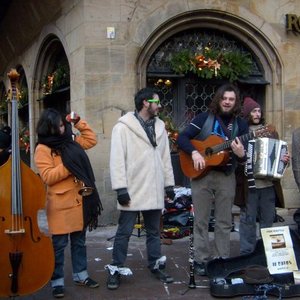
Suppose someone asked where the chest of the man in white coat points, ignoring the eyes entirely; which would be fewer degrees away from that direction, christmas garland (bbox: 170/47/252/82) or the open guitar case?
the open guitar case

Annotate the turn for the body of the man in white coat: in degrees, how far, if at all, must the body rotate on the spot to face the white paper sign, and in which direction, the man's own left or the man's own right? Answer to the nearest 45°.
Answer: approximately 45° to the man's own left

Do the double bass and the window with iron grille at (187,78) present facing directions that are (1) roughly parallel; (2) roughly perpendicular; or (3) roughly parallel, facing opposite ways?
roughly parallel

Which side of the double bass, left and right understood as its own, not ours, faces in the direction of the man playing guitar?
left

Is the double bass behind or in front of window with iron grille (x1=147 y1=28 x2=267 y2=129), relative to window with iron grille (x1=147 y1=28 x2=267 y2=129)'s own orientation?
in front

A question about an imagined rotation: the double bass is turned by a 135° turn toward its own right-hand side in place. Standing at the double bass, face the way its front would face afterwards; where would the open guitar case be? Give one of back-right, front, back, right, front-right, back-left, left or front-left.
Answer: back-right

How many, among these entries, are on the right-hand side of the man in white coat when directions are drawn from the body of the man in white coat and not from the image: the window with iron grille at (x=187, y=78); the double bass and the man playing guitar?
1

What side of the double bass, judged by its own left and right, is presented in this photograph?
front

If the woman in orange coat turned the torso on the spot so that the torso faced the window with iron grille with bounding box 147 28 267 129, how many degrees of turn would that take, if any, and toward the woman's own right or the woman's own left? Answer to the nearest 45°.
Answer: approximately 90° to the woman's own left

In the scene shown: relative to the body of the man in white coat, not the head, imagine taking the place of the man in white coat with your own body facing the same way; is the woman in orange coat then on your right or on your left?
on your right

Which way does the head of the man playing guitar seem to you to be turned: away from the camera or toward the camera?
toward the camera

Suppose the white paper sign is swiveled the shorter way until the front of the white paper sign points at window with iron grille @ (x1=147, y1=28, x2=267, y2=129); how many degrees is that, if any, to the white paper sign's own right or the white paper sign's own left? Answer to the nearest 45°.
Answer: approximately 180°

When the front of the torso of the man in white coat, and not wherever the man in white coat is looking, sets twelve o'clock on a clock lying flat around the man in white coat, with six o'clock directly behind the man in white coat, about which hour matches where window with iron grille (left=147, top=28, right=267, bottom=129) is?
The window with iron grille is roughly at 8 o'clock from the man in white coat.

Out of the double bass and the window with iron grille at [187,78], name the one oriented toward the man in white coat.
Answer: the window with iron grille

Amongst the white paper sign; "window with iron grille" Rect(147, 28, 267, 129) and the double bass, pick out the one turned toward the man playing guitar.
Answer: the window with iron grille

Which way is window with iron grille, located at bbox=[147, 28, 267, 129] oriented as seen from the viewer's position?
toward the camera
